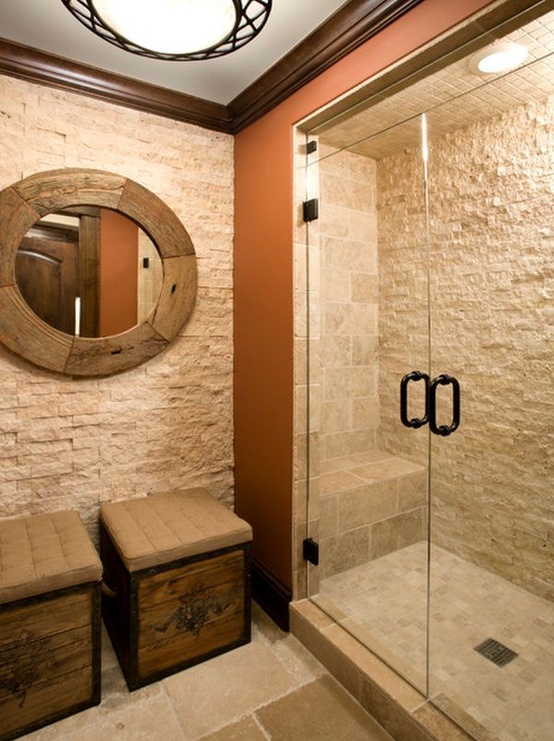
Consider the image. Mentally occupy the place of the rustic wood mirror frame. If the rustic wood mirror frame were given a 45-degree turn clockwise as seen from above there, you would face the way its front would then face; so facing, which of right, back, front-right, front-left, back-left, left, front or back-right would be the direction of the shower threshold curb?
left

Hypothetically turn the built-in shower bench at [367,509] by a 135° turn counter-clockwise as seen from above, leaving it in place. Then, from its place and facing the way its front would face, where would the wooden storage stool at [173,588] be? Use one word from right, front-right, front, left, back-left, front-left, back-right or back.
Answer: back-left

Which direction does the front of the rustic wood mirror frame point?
toward the camera

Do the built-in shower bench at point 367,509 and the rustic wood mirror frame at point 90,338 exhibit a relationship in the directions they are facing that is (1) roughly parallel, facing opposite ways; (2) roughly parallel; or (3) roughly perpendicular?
roughly parallel

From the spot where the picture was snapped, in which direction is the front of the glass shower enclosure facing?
facing the viewer and to the left of the viewer

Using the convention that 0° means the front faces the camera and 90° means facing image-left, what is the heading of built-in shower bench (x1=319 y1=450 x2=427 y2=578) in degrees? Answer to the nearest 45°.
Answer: approximately 315°

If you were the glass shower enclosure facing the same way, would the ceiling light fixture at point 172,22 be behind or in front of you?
in front

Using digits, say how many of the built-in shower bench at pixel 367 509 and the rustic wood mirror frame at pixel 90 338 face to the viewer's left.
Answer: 0

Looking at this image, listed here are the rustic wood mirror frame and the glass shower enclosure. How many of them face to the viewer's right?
0

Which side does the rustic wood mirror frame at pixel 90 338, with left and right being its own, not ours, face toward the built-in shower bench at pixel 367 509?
left

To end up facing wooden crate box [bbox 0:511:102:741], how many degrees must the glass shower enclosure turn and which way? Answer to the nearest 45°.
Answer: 0° — it already faces it

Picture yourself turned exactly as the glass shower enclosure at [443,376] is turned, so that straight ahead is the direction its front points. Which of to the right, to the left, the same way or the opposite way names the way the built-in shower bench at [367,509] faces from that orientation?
to the left

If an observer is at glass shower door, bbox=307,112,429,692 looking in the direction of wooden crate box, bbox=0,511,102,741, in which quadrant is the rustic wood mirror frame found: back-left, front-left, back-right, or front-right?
front-right
